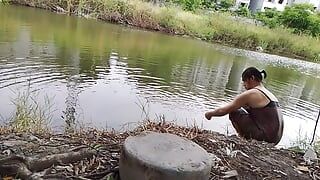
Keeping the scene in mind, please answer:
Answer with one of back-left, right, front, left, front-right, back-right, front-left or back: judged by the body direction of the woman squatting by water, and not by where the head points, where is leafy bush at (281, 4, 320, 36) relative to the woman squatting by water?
right

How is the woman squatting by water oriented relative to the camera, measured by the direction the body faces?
to the viewer's left

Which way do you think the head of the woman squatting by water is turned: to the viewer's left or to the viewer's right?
to the viewer's left

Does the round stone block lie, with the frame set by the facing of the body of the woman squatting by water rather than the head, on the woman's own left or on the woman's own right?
on the woman's own left
